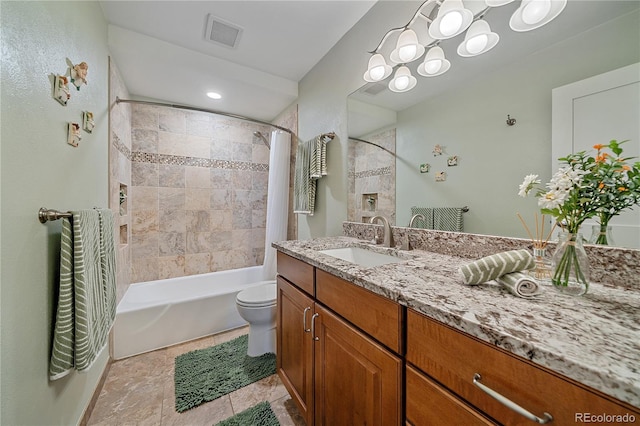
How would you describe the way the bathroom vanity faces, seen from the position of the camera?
facing the viewer and to the left of the viewer

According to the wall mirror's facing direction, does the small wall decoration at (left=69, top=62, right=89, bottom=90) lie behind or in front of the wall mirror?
in front

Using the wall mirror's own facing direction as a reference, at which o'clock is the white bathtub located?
The white bathtub is roughly at 1 o'clock from the wall mirror.

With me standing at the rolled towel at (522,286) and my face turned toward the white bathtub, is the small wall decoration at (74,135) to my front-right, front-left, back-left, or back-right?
front-left

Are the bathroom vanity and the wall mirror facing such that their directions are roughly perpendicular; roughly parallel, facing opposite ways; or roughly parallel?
roughly parallel

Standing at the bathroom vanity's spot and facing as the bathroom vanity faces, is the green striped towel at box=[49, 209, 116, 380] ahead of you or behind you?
ahead

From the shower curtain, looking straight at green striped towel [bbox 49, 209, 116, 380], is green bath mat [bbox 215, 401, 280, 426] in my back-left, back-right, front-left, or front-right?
front-left

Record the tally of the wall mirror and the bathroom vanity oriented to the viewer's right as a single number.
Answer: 0

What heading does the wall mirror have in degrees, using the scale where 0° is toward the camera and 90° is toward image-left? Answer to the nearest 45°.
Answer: approximately 45°
